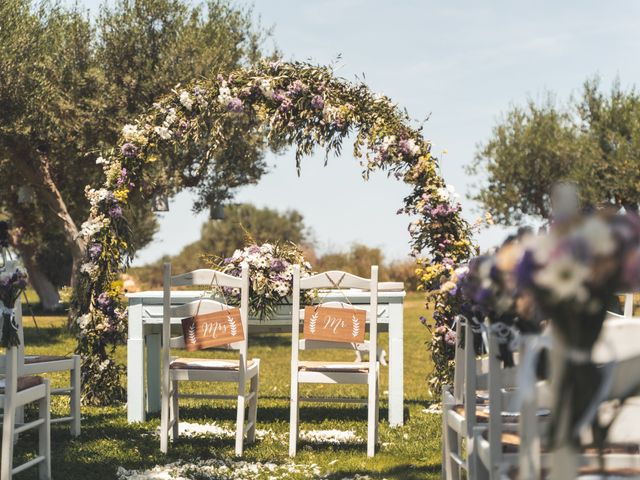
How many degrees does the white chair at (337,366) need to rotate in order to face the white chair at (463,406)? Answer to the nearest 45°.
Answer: approximately 180°

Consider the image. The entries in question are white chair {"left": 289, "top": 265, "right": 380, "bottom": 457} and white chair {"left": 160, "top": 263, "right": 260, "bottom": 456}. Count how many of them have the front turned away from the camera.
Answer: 2

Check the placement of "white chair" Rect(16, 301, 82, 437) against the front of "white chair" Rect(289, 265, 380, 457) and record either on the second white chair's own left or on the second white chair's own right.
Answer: on the second white chair's own left

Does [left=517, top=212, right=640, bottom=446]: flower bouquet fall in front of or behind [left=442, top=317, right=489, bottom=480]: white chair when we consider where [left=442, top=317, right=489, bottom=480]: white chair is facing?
behind

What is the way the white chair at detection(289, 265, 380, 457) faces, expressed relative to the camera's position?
facing away from the viewer

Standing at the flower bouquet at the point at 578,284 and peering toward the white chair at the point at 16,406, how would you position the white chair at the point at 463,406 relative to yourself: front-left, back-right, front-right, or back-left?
front-right

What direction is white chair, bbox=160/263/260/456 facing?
away from the camera

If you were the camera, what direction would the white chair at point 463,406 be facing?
facing away from the viewer and to the left of the viewer

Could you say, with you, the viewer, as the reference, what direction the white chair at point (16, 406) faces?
facing away from the viewer and to the right of the viewer

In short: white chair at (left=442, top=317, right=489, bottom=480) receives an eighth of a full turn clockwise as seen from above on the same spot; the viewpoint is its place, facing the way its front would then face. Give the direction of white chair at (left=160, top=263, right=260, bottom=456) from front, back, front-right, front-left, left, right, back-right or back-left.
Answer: front-left

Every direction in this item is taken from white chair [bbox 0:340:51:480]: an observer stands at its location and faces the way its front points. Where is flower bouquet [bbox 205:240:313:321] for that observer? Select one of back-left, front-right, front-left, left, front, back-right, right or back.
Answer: front
